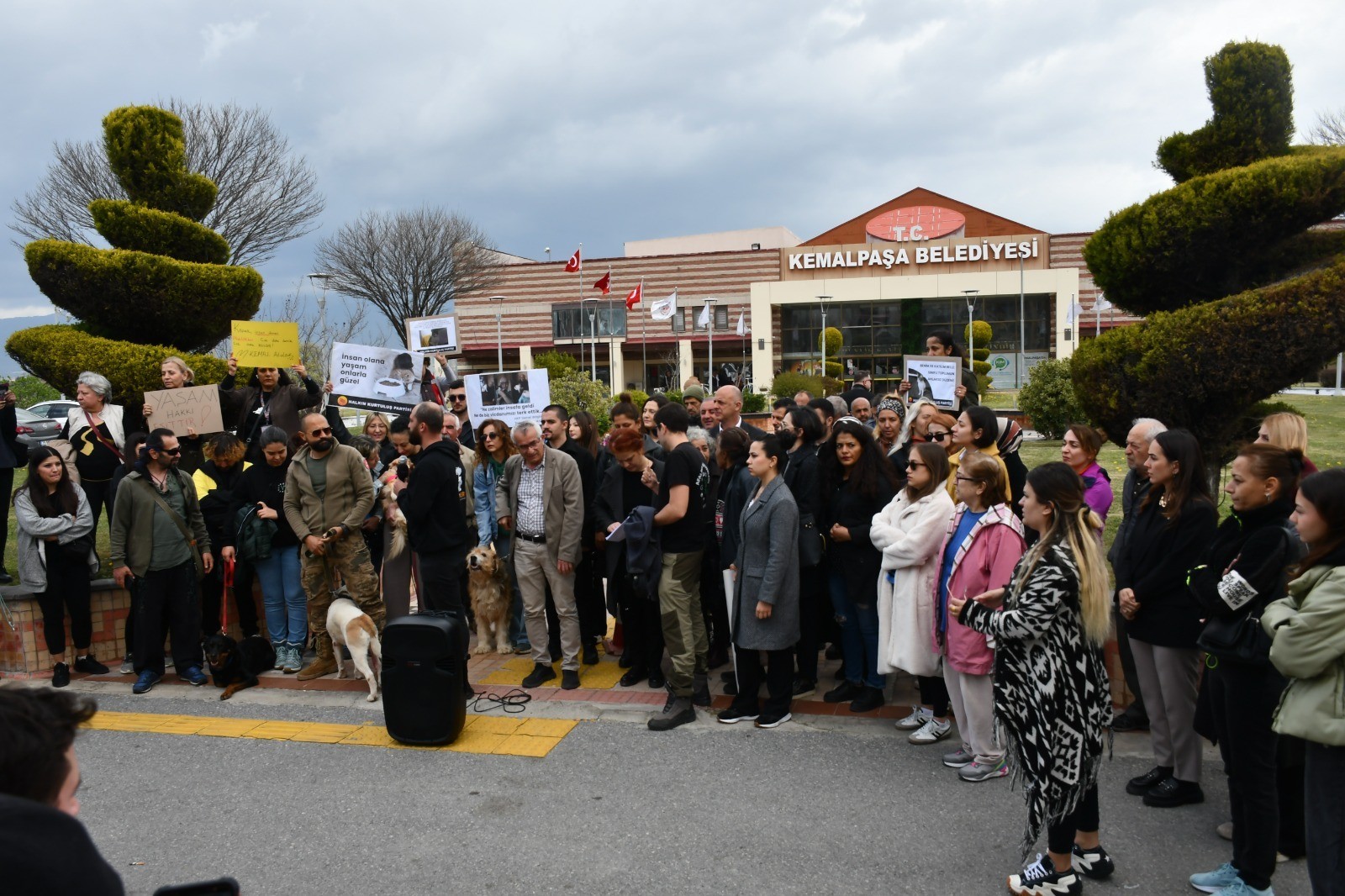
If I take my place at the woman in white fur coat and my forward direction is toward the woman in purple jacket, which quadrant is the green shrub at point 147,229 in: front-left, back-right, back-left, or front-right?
back-left

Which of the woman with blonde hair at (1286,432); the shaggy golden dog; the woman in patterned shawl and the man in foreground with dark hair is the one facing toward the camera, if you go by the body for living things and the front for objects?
the shaggy golden dog

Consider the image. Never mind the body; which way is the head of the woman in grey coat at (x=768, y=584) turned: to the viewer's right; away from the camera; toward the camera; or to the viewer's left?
to the viewer's left

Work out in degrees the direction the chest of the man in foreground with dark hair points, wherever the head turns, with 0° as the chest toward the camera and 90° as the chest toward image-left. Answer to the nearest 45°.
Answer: approximately 225°

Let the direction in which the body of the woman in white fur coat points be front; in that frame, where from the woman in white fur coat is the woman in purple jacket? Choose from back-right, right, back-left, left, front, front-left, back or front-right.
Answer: back

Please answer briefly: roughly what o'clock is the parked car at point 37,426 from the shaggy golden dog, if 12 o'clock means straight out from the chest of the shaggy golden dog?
The parked car is roughly at 5 o'clock from the shaggy golden dog.
